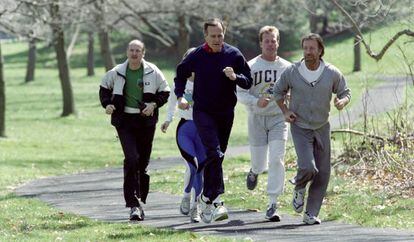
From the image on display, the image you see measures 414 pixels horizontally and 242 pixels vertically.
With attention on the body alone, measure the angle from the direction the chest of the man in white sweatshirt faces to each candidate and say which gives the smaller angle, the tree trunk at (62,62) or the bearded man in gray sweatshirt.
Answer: the bearded man in gray sweatshirt

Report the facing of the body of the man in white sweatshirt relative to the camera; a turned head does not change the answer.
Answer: toward the camera

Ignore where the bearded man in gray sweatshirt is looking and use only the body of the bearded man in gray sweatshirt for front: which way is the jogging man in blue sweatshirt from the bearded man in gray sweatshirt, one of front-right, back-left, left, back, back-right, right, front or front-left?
right

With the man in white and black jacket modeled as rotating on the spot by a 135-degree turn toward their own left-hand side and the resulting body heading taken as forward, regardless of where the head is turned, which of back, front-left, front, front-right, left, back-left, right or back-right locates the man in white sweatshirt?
front-right

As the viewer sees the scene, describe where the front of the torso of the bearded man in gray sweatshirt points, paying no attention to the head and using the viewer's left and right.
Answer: facing the viewer

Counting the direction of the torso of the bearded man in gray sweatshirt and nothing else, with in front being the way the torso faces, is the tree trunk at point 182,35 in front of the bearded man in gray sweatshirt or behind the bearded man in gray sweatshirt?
behind

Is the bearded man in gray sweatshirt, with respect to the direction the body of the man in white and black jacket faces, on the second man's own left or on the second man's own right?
on the second man's own left

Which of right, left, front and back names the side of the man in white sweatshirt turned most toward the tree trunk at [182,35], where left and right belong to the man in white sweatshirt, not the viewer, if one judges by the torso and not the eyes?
back

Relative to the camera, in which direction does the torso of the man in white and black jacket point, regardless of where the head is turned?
toward the camera

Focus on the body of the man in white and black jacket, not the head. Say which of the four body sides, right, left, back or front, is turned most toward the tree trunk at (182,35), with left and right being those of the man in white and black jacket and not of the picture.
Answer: back

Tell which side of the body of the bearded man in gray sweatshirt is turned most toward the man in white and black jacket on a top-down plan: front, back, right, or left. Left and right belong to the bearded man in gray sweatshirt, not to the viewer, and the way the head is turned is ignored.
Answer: right

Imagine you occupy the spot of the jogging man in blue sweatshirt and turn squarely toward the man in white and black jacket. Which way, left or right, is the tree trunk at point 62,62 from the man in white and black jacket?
right

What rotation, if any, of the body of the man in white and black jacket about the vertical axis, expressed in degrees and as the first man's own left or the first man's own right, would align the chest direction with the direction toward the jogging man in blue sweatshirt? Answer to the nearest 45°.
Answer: approximately 45° to the first man's own left
